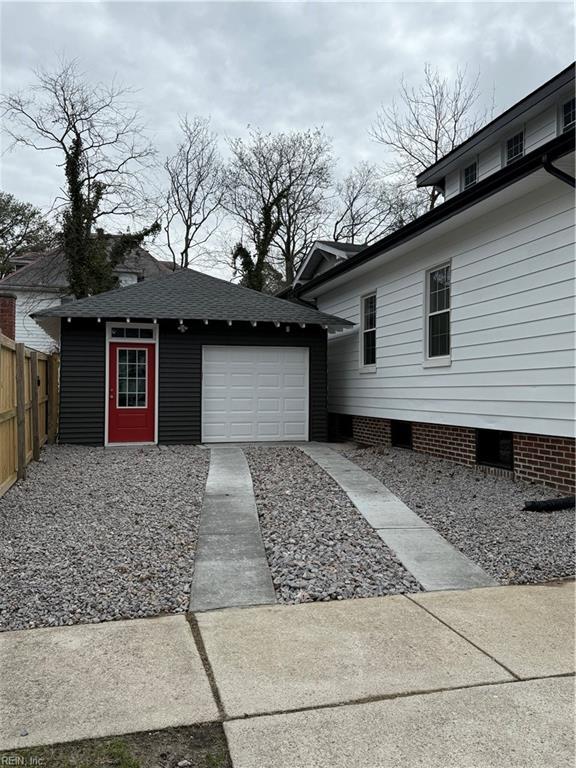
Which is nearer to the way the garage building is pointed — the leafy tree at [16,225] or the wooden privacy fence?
the wooden privacy fence

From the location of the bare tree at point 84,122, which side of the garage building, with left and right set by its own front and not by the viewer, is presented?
back

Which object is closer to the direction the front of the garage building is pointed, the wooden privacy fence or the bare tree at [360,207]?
the wooden privacy fence

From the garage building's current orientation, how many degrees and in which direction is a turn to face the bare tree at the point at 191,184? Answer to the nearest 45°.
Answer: approximately 180°

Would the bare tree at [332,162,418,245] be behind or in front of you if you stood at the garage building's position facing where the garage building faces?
behind

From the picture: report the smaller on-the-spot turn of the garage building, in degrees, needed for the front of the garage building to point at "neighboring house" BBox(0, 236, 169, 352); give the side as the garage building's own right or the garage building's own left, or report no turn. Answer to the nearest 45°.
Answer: approximately 135° to the garage building's own right

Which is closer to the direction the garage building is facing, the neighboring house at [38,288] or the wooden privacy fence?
the wooden privacy fence

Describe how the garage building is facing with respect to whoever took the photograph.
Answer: facing the viewer
